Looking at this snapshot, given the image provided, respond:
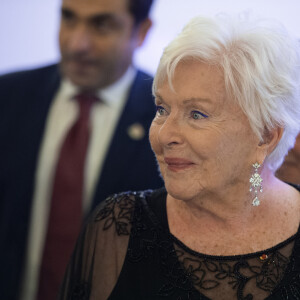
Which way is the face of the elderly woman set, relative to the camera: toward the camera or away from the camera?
toward the camera
